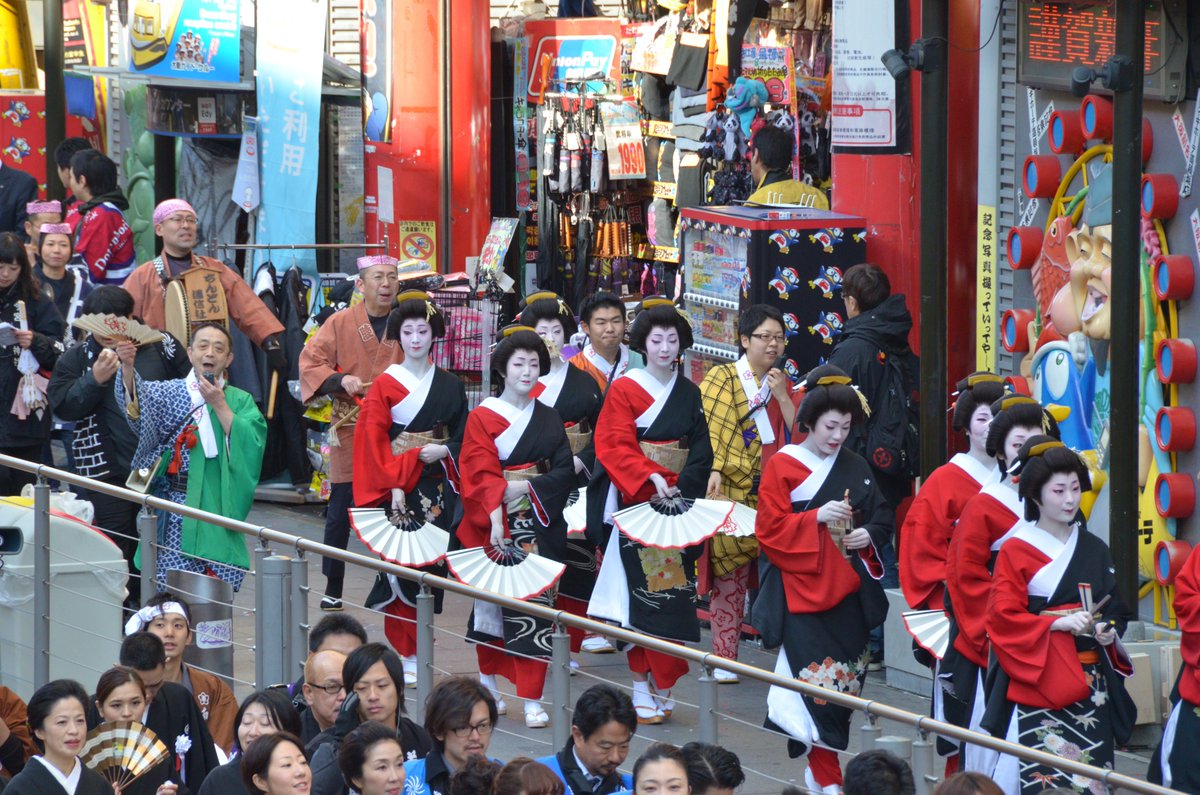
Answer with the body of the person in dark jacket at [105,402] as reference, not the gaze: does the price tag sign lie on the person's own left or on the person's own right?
on the person's own left

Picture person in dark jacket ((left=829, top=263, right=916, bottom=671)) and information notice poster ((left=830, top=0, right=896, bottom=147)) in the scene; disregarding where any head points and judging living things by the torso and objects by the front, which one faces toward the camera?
the information notice poster

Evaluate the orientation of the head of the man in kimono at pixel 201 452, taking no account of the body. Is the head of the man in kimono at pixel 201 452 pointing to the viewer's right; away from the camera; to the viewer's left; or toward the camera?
toward the camera

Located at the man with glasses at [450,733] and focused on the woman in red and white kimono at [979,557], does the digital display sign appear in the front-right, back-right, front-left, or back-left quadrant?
front-left

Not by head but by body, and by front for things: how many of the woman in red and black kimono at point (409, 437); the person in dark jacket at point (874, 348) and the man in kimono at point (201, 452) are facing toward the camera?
2

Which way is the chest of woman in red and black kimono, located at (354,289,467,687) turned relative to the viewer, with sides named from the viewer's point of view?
facing the viewer

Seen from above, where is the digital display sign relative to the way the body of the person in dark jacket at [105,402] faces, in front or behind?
in front

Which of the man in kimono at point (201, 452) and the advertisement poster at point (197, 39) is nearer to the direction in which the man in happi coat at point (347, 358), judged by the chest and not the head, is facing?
the man in kimono

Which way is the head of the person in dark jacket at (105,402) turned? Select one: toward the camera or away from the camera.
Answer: toward the camera

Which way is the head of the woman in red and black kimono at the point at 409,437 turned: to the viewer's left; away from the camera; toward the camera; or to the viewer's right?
toward the camera

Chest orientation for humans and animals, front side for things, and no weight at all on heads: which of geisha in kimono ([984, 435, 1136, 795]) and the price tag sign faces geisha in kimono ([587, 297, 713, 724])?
the price tag sign

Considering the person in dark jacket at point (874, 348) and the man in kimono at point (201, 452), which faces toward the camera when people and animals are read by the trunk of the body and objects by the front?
the man in kimono
